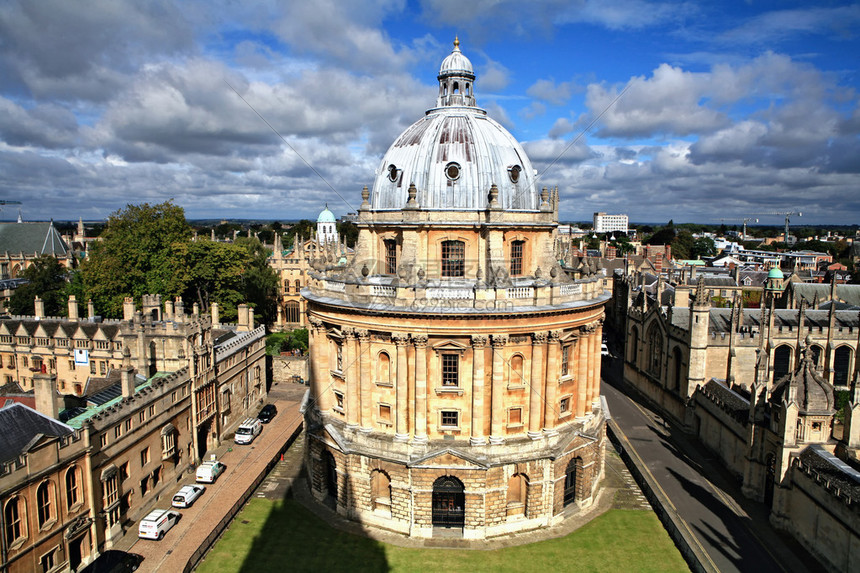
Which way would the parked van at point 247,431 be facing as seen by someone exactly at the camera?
facing the viewer and to the left of the viewer

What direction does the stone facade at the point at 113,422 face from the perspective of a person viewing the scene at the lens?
facing the viewer and to the right of the viewer

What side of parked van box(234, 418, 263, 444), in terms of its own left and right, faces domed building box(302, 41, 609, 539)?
left

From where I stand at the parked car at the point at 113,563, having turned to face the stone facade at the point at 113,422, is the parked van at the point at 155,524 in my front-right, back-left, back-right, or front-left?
front-right

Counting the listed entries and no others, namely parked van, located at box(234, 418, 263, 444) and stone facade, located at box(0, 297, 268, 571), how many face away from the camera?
0

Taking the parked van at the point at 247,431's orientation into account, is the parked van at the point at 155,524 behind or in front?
in front

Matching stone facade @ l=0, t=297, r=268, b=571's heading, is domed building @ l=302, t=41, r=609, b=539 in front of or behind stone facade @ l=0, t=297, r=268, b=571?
in front

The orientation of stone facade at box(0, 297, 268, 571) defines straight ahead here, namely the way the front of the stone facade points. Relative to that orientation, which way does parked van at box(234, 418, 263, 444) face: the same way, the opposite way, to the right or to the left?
to the right
